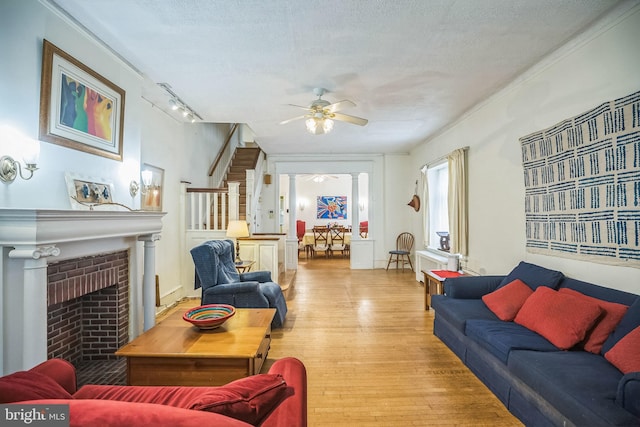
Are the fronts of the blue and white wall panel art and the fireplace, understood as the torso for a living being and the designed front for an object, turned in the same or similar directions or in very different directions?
very different directions

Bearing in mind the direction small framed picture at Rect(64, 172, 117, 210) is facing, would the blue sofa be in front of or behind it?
in front

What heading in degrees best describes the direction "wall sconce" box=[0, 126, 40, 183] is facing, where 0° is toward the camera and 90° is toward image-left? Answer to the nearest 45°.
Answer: approximately 315°

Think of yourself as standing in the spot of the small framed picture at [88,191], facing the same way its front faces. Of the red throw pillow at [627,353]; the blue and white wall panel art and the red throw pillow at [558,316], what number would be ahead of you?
3

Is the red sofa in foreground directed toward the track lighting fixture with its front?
yes

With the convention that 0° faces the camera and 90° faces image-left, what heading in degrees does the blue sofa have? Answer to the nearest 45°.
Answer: approximately 45°

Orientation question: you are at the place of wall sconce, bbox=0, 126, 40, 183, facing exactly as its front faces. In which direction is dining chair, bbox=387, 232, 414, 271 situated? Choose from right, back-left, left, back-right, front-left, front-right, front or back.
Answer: front-left

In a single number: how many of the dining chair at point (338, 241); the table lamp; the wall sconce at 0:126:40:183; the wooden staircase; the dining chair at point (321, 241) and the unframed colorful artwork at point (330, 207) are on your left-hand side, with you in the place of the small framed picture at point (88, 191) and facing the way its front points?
5

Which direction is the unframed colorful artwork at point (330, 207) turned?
toward the camera

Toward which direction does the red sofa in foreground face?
away from the camera

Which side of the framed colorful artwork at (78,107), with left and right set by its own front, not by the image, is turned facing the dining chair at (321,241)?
left

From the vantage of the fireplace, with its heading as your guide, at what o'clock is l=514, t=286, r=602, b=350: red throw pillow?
The red throw pillow is roughly at 12 o'clock from the fireplace.

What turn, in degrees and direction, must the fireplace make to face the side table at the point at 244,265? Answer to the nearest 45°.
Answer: approximately 90° to its left

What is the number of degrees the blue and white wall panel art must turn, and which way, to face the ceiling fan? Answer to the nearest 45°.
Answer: approximately 45° to its right

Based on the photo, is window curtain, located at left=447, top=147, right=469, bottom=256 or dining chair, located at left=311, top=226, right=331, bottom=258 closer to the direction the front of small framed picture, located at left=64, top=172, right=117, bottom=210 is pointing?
the window curtain

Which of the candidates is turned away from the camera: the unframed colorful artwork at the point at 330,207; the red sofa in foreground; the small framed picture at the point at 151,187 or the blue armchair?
the red sofa in foreground

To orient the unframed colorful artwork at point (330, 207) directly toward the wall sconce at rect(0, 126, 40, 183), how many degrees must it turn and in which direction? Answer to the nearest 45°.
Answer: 0° — it already faces it
